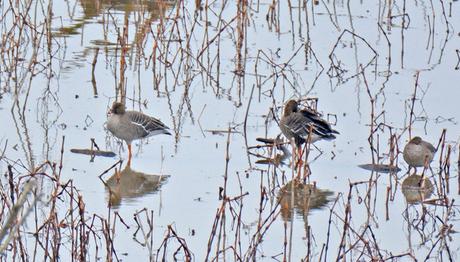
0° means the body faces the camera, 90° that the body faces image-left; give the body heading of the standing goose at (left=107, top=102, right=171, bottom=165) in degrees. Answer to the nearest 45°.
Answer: approximately 90°

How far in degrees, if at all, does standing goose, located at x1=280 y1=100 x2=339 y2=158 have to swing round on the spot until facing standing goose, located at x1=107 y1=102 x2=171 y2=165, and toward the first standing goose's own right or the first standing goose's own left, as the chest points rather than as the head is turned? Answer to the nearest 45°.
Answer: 0° — it already faces it

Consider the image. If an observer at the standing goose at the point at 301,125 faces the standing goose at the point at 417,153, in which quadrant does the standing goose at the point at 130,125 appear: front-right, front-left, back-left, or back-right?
back-right

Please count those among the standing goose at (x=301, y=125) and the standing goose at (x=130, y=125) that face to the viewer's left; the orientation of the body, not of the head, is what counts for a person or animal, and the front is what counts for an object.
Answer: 2

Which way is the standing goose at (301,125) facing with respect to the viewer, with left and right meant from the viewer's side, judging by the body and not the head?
facing to the left of the viewer

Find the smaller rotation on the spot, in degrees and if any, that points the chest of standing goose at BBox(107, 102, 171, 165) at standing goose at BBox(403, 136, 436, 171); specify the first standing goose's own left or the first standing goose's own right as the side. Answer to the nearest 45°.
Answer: approximately 180°

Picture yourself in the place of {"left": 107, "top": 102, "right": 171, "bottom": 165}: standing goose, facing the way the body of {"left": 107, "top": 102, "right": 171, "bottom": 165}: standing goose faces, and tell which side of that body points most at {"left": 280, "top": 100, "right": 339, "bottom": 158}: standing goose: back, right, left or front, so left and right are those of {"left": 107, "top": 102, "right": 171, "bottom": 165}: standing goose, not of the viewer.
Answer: back

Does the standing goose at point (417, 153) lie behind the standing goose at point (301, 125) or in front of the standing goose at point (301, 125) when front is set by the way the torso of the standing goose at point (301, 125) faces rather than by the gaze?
behind
